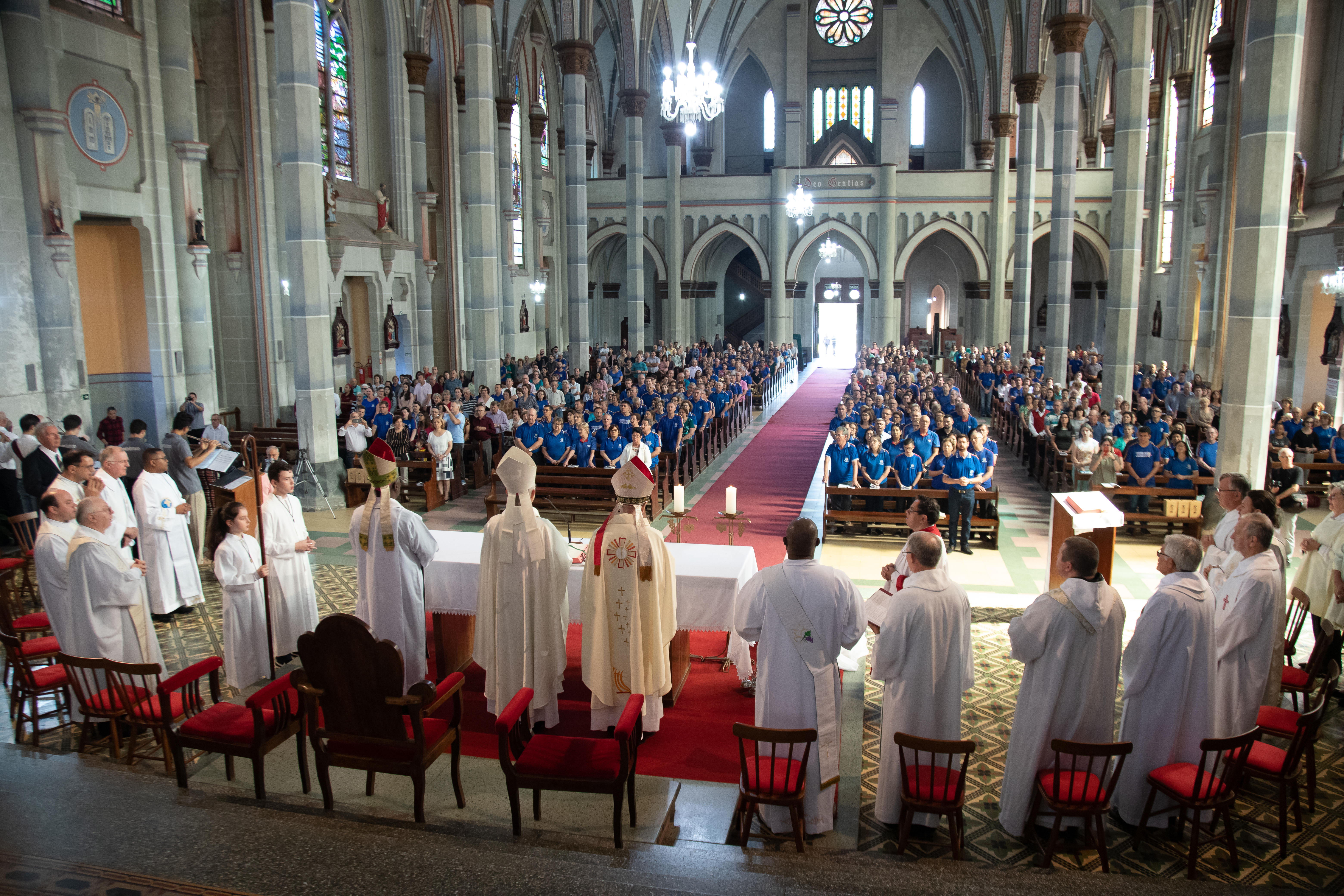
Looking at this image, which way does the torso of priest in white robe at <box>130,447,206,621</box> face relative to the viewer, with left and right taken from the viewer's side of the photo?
facing the viewer and to the right of the viewer

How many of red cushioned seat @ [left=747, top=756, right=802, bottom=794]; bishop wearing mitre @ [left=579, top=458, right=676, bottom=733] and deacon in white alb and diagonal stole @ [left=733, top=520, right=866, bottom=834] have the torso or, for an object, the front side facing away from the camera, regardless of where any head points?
3

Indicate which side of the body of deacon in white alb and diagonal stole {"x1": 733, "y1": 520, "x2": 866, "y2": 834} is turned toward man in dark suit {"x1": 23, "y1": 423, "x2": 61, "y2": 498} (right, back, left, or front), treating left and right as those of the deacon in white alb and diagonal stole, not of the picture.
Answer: left

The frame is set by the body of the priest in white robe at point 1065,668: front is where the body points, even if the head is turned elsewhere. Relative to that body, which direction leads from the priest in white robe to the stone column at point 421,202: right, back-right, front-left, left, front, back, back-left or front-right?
front

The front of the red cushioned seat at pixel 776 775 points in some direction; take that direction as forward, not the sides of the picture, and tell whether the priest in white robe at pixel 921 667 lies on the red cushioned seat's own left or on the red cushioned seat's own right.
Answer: on the red cushioned seat's own right

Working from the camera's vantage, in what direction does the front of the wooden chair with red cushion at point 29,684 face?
facing away from the viewer and to the right of the viewer

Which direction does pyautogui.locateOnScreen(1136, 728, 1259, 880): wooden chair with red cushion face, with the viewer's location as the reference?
facing away from the viewer and to the left of the viewer

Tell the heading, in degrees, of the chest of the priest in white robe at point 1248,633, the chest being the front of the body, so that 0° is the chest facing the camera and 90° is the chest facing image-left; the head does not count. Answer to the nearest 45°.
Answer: approximately 90°

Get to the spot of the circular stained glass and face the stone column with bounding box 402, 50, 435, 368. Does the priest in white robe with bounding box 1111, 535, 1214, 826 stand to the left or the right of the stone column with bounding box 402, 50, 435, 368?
left

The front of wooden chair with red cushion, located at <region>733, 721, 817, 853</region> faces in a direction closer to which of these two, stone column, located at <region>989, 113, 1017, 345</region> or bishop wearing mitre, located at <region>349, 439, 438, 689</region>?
the stone column

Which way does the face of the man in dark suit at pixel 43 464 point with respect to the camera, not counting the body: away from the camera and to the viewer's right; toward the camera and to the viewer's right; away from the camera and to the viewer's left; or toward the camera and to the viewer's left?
toward the camera and to the viewer's right

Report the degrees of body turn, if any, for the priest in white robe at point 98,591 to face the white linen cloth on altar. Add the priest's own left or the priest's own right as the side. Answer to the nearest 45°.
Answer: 0° — they already face it

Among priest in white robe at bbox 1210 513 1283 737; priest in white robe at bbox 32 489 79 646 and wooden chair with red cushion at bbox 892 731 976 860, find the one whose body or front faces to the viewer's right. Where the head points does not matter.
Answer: priest in white robe at bbox 32 489 79 646

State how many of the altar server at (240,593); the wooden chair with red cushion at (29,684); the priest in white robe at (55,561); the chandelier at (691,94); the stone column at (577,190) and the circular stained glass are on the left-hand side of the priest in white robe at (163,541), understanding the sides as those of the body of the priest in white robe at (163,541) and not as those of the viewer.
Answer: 3

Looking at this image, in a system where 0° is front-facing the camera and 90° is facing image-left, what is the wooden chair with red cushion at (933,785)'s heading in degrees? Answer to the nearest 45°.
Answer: approximately 180°

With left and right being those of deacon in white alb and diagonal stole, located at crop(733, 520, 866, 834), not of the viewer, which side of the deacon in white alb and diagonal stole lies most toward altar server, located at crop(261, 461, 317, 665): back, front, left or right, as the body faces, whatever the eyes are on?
left

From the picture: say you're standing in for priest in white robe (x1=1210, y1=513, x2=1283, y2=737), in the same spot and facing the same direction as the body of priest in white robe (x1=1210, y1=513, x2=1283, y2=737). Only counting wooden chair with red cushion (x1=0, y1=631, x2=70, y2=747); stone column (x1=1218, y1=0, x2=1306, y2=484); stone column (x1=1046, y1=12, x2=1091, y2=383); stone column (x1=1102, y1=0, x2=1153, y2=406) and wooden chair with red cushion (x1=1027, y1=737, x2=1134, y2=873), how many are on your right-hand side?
3

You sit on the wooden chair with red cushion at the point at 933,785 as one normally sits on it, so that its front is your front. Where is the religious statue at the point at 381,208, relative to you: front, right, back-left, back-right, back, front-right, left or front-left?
front-left

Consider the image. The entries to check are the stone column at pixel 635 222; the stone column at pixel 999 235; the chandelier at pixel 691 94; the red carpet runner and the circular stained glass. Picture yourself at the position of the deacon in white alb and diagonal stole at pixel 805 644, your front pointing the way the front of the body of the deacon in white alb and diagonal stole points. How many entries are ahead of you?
5

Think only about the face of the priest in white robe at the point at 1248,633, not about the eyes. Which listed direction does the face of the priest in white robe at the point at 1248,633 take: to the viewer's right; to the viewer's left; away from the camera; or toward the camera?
to the viewer's left
